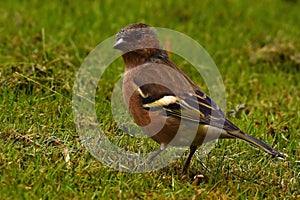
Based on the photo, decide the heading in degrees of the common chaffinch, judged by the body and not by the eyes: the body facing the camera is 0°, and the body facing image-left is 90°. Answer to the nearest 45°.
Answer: approximately 90°
